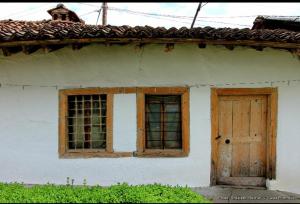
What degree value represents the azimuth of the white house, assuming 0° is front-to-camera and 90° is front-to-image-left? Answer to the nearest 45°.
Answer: approximately 0°
